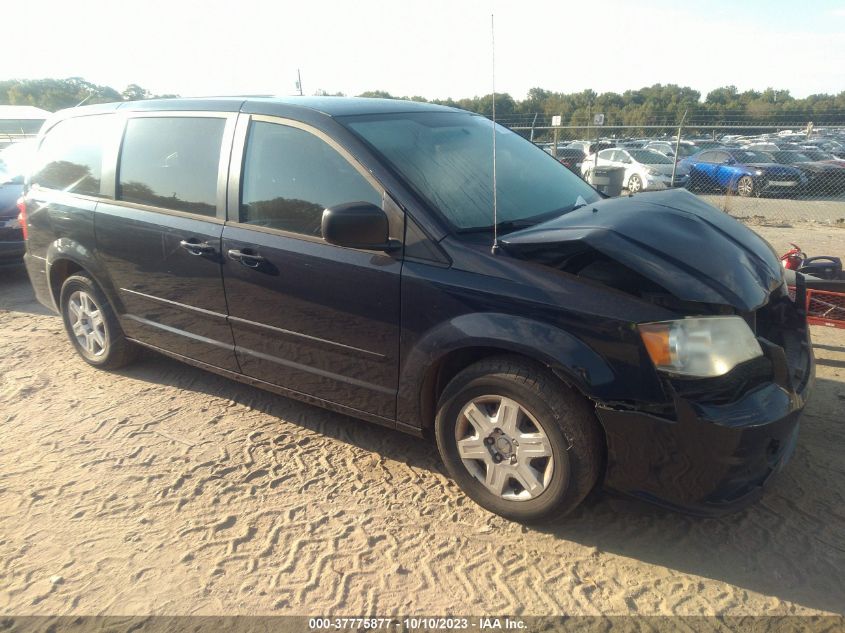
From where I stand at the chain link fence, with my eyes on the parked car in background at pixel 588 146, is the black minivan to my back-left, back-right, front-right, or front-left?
back-left

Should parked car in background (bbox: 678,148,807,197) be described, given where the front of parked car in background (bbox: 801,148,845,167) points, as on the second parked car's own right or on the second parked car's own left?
on the second parked car's own right

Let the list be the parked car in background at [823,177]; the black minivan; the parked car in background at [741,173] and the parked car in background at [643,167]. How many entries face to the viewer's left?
0

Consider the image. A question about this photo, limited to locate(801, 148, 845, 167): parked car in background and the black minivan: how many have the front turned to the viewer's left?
0

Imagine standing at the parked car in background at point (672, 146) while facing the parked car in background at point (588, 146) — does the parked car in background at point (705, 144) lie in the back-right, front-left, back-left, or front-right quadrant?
back-right

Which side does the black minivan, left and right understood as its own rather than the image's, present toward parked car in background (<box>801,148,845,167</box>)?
left

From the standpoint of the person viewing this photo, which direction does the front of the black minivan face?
facing the viewer and to the right of the viewer

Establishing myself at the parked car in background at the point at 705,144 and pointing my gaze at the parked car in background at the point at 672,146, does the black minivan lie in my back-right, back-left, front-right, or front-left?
front-left

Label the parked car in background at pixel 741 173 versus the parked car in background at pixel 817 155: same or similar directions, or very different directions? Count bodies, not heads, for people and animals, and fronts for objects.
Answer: same or similar directions

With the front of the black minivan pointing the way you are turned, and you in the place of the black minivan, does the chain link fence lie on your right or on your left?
on your left

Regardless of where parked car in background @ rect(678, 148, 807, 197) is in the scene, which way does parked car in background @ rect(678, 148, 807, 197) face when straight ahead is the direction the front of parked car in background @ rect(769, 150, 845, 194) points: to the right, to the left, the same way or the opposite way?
the same way

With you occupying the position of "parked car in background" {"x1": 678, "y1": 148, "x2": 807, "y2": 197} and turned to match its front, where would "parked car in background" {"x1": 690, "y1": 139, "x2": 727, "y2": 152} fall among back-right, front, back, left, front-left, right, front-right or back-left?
back-left

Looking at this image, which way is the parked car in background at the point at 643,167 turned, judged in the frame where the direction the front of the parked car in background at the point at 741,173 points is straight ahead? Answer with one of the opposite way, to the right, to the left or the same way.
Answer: the same way

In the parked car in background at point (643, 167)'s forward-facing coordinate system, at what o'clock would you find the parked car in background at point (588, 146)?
the parked car in background at point (588, 146) is roughly at 7 o'clock from the parked car in background at point (643, 167).

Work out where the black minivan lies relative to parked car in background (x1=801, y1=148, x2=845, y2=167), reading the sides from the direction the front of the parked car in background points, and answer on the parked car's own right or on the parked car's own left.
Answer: on the parked car's own right
